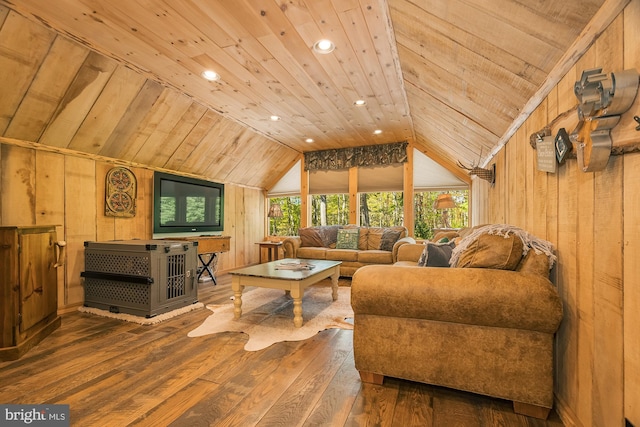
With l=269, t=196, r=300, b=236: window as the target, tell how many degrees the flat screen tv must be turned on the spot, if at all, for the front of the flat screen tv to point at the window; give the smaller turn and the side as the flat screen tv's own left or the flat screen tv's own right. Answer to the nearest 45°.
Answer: approximately 90° to the flat screen tv's own left

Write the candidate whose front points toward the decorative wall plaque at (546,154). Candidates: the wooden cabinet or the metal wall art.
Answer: the wooden cabinet

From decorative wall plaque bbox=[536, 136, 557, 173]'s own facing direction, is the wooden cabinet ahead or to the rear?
ahead

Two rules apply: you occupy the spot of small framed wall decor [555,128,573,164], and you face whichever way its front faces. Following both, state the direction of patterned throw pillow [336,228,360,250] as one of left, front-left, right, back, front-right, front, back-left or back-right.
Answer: right

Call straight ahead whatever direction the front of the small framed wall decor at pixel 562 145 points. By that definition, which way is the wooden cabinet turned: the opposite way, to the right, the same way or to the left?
the opposite way

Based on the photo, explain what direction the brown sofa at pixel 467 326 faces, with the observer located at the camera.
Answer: facing to the left of the viewer

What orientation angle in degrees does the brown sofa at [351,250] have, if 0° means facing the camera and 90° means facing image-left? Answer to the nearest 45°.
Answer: approximately 0°

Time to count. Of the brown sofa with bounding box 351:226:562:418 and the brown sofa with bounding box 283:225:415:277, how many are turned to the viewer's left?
1

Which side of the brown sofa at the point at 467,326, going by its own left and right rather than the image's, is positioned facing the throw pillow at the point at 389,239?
right

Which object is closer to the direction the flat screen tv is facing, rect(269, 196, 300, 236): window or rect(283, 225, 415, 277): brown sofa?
the brown sofa

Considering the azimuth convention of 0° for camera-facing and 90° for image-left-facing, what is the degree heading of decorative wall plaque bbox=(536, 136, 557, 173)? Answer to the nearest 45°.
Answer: approximately 45°

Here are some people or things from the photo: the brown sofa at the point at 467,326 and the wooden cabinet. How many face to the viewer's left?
1

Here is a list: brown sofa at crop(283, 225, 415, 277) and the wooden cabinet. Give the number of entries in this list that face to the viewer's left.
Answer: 0

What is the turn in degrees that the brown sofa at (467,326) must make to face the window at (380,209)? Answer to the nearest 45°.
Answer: approximately 90° to its right

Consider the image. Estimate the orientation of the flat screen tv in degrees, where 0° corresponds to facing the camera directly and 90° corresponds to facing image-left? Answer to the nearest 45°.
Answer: approximately 315°

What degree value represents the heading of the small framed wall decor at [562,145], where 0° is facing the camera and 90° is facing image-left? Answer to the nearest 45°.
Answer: approximately 45°
